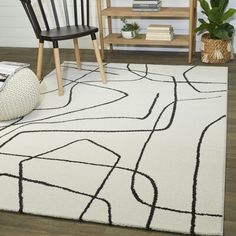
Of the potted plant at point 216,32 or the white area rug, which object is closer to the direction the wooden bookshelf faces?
the white area rug

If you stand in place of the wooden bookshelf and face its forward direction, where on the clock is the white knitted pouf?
The white knitted pouf is roughly at 1 o'clock from the wooden bookshelf.

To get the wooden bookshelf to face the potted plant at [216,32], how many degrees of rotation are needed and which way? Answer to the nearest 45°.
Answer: approximately 45° to its left

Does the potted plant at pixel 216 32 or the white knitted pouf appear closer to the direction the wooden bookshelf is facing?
the white knitted pouf

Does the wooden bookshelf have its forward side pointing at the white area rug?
yes

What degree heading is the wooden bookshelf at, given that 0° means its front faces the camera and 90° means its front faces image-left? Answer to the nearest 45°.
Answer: approximately 0°
